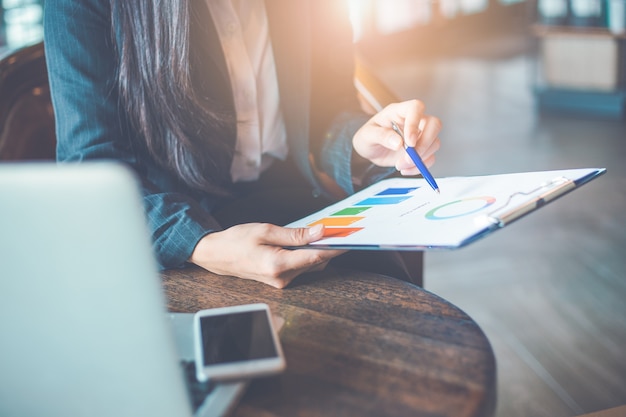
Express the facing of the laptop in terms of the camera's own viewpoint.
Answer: facing away from the viewer and to the right of the viewer

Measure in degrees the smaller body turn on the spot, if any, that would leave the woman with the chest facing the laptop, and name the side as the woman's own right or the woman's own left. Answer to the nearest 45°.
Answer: approximately 45° to the woman's own right

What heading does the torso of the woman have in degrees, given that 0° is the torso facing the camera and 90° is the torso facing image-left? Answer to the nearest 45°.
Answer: approximately 315°
